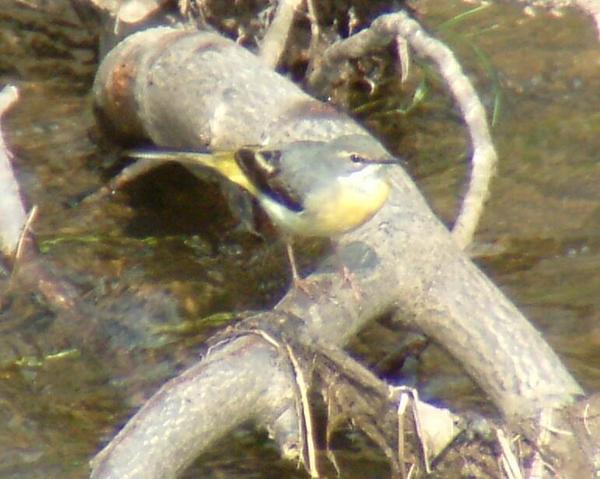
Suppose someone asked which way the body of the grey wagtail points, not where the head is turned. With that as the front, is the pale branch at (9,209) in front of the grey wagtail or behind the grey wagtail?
behind

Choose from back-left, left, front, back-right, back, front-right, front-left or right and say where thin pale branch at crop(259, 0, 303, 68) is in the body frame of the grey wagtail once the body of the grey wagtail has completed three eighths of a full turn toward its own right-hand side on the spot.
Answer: back-right

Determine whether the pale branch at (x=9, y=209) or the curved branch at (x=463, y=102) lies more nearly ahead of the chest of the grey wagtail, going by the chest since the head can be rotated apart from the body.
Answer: the curved branch

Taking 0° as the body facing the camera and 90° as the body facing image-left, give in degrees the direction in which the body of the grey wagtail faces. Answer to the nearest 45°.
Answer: approximately 270°

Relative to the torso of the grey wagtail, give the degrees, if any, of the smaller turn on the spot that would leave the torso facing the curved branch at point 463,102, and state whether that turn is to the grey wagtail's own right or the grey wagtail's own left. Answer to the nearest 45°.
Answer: approximately 45° to the grey wagtail's own left
